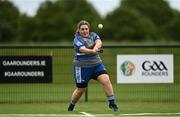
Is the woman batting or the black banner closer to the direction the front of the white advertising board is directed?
the woman batting

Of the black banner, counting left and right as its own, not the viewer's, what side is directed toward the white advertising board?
left

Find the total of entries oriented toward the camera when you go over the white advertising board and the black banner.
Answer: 2

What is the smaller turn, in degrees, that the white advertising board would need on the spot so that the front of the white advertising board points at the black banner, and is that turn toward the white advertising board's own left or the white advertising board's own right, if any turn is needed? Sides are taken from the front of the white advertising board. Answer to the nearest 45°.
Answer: approximately 90° to the white advertising board's own right

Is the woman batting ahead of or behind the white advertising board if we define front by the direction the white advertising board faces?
ahead

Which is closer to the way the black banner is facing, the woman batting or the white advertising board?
the woman batting

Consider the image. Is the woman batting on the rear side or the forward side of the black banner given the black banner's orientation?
on the forward side

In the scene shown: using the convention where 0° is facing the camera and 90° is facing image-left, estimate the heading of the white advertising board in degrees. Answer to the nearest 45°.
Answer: approximately 0°

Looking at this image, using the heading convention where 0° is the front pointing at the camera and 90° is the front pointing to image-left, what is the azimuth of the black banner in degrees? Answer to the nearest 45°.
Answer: approximately 0°
